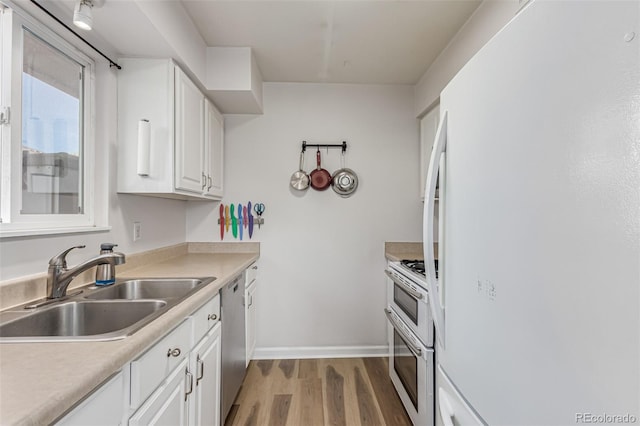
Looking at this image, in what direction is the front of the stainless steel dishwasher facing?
to the viewer's right

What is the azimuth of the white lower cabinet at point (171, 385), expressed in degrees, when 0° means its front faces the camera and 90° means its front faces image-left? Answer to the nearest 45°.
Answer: approximately 315°

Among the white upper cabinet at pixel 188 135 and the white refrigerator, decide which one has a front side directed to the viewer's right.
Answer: the white upper cabinet

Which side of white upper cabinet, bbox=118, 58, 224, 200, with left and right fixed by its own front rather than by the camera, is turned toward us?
right

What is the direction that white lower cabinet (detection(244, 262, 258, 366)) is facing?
to the viewer's right

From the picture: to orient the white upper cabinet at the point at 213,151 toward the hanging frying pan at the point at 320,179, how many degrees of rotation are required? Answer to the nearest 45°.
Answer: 0° — it already faces it

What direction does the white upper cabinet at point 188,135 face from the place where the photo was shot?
facing to the right of the viewer

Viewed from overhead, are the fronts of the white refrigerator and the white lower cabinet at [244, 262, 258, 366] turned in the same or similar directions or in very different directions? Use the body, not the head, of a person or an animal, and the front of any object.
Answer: very different directions

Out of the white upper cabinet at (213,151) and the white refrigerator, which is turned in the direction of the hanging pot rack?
the white upper cabinet

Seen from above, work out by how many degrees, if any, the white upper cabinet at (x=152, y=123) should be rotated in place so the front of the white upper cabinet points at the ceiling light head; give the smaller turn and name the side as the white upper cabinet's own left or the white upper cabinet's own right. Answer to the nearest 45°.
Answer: approximately 135° to the white upper cabinet's own right

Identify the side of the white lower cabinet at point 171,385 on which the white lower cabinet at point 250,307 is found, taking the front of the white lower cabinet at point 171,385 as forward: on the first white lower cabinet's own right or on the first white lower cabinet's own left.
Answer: on the first white lower cabinet's own left

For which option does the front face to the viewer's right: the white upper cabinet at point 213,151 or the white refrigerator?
the white upper cabinet

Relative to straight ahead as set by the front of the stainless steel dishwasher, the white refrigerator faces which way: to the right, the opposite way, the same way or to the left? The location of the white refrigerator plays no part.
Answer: the opposite way

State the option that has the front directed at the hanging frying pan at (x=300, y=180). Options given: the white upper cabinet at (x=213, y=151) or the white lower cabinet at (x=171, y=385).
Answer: the white upper cabinet

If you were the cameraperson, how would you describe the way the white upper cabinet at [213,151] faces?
facing to the right of the viewer
